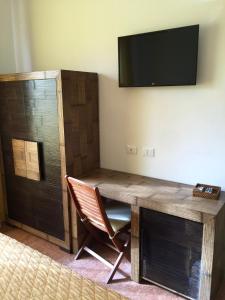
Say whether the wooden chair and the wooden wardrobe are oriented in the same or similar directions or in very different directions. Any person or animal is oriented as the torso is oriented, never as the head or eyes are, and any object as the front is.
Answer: very different directions

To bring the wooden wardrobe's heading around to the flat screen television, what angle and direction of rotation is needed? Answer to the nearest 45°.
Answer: approximately 90° to its left

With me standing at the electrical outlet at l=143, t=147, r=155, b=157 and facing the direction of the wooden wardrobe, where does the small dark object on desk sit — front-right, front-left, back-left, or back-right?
back-left

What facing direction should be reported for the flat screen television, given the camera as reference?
facing the viewer and to the left of the viewer

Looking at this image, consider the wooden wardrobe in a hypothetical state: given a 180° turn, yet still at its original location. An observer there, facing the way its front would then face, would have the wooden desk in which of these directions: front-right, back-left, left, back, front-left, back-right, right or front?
right

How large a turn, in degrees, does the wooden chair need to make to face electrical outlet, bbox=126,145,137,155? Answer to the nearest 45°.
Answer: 0° — it already faces it

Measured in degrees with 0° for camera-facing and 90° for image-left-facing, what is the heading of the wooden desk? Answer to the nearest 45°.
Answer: approximately 45°

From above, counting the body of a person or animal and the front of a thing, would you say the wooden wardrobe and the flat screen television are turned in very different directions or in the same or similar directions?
same or similar directions

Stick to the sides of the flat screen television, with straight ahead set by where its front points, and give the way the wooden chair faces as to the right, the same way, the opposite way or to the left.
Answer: the opposite way

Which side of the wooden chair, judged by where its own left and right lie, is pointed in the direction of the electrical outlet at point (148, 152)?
front

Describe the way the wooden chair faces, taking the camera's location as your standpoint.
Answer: facing away from the viewer and to the right of the viewer
